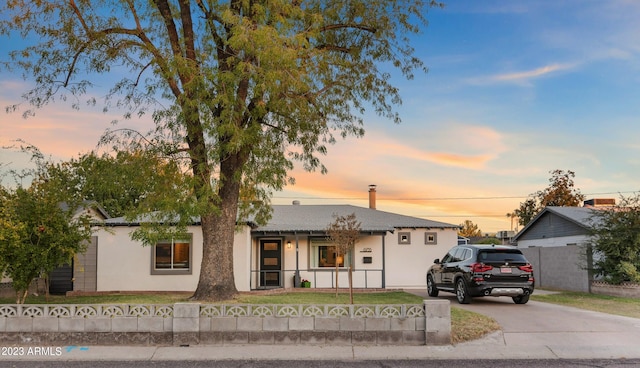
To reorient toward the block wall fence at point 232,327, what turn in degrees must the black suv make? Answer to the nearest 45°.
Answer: approximately 90° to its left

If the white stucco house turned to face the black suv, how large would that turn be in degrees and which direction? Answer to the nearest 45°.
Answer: approximately 45° to its left

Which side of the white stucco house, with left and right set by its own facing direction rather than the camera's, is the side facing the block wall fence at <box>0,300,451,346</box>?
front

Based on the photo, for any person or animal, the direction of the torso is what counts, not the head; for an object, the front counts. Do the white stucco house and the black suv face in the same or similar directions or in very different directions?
very different directions

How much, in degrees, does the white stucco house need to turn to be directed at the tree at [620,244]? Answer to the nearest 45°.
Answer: approximately 45° to its left

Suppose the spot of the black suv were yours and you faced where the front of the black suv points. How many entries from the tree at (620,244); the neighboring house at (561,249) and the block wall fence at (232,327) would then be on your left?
1

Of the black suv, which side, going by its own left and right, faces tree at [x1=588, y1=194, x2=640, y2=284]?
right

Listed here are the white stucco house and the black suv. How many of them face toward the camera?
1

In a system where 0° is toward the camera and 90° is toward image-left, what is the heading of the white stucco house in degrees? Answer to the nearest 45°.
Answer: approximately 0°

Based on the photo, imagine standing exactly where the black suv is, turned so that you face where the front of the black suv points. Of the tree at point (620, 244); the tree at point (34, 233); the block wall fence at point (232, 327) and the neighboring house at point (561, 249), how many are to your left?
2

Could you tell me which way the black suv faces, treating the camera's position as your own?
facing away from the viewer and to the left of the viewer

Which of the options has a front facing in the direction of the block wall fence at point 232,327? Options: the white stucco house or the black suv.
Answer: the white stucco house
